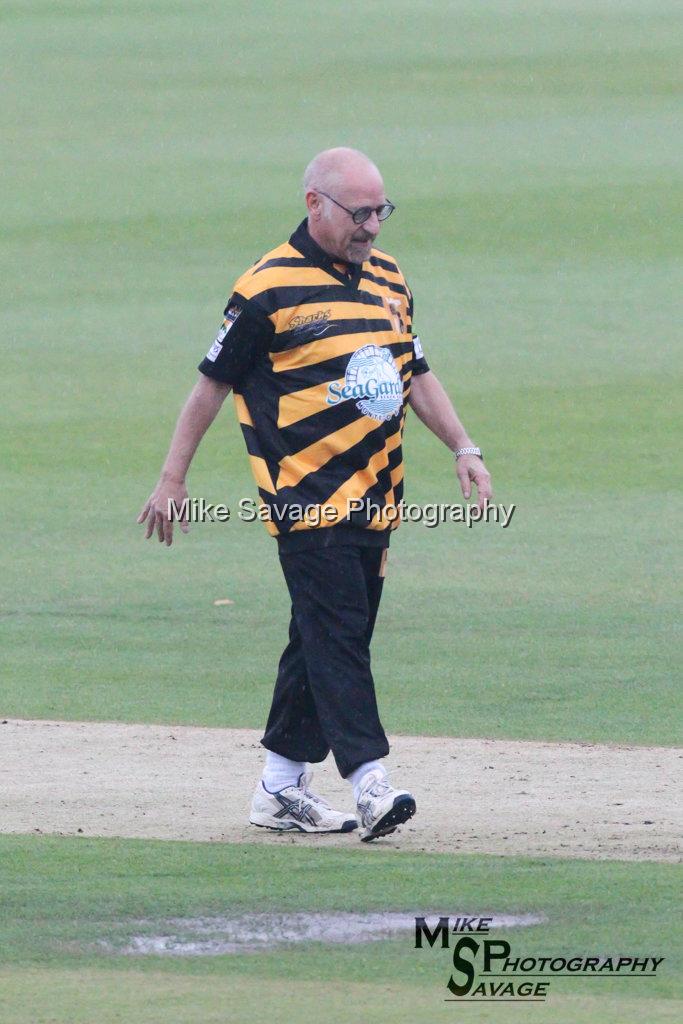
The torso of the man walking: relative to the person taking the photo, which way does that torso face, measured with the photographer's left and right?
facing the viewer and to the right of the viewer

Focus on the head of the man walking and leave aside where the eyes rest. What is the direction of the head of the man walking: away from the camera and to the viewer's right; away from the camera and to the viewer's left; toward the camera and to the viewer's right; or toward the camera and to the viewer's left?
toward the camera and to the viewer's right
